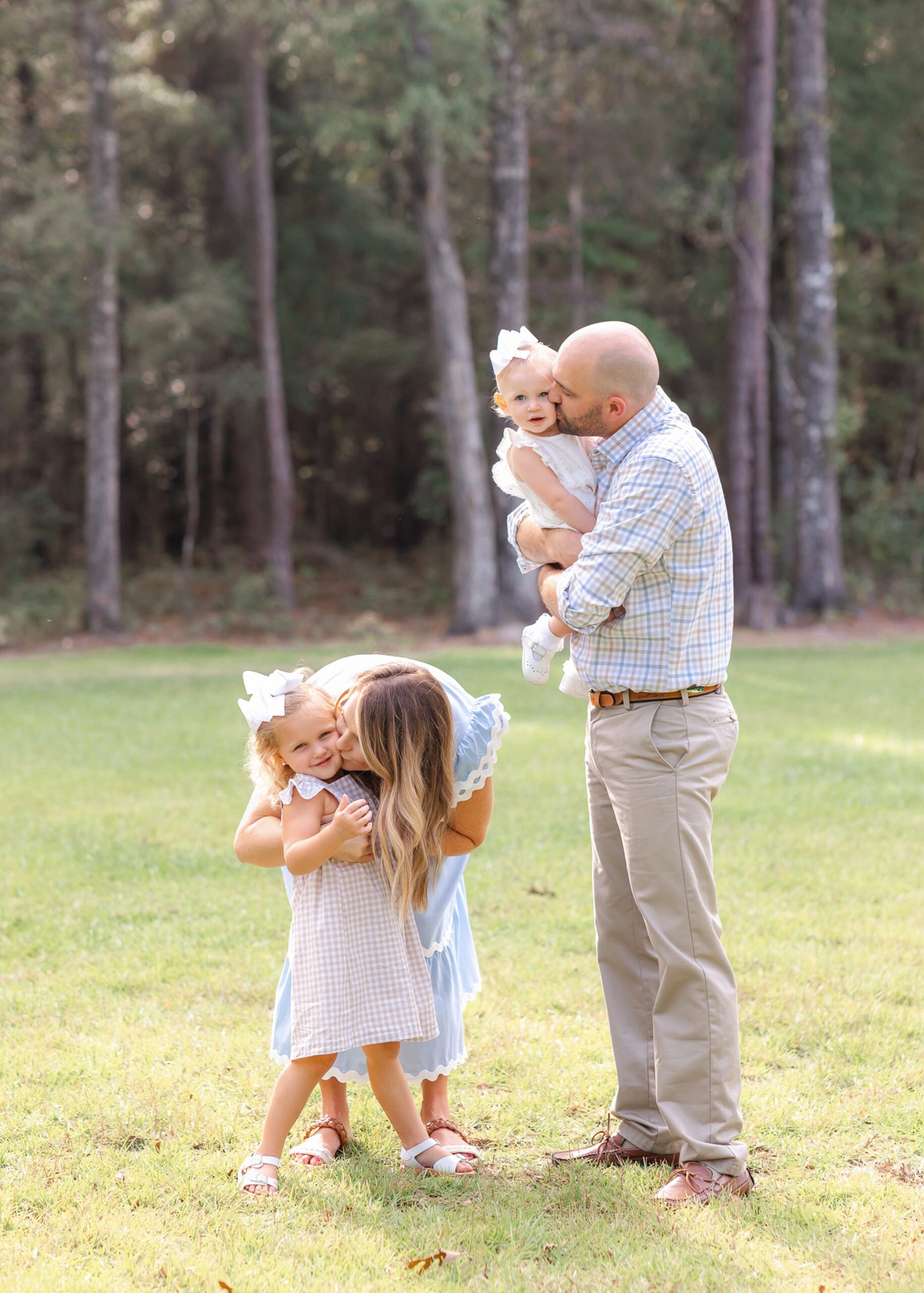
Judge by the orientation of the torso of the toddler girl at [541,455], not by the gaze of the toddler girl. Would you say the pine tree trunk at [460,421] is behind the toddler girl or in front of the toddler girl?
behind

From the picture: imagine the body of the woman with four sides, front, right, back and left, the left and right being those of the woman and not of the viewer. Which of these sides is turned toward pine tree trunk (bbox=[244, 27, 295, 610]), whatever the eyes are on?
back

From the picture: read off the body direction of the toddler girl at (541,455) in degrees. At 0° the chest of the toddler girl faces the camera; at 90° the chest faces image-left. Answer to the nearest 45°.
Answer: approximately 315°

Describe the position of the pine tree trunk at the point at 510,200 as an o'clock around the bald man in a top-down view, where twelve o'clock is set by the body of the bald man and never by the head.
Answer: The pine tree trunk is roughly at 3 o'clock from the bald man.

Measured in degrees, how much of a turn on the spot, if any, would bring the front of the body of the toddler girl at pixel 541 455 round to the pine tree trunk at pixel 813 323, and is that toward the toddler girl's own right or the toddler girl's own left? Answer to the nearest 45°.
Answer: approximately 135° to the toddler girl's own left

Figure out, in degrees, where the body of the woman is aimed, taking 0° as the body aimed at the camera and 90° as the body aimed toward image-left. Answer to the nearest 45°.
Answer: approximately 0°

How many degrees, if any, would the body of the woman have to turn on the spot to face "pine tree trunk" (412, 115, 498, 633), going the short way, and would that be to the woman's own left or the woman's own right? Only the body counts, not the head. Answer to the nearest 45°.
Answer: approximately 180°

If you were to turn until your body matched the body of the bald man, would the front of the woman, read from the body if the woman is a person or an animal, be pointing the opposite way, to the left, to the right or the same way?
to the left

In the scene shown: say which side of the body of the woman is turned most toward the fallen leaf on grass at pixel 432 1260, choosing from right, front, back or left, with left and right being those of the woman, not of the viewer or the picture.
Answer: front

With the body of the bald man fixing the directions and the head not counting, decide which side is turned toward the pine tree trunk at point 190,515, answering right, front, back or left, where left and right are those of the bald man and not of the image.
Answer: right

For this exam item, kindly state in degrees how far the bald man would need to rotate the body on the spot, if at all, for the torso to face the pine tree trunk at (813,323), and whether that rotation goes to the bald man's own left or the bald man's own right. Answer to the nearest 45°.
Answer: approximately 90° to the bald man's own right

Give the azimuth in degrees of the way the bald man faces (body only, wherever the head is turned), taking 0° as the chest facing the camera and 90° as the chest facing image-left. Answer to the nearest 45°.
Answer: approximately 90°

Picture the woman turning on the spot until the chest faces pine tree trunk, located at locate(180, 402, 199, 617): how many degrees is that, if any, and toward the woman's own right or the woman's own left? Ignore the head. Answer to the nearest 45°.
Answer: approximately 180°
